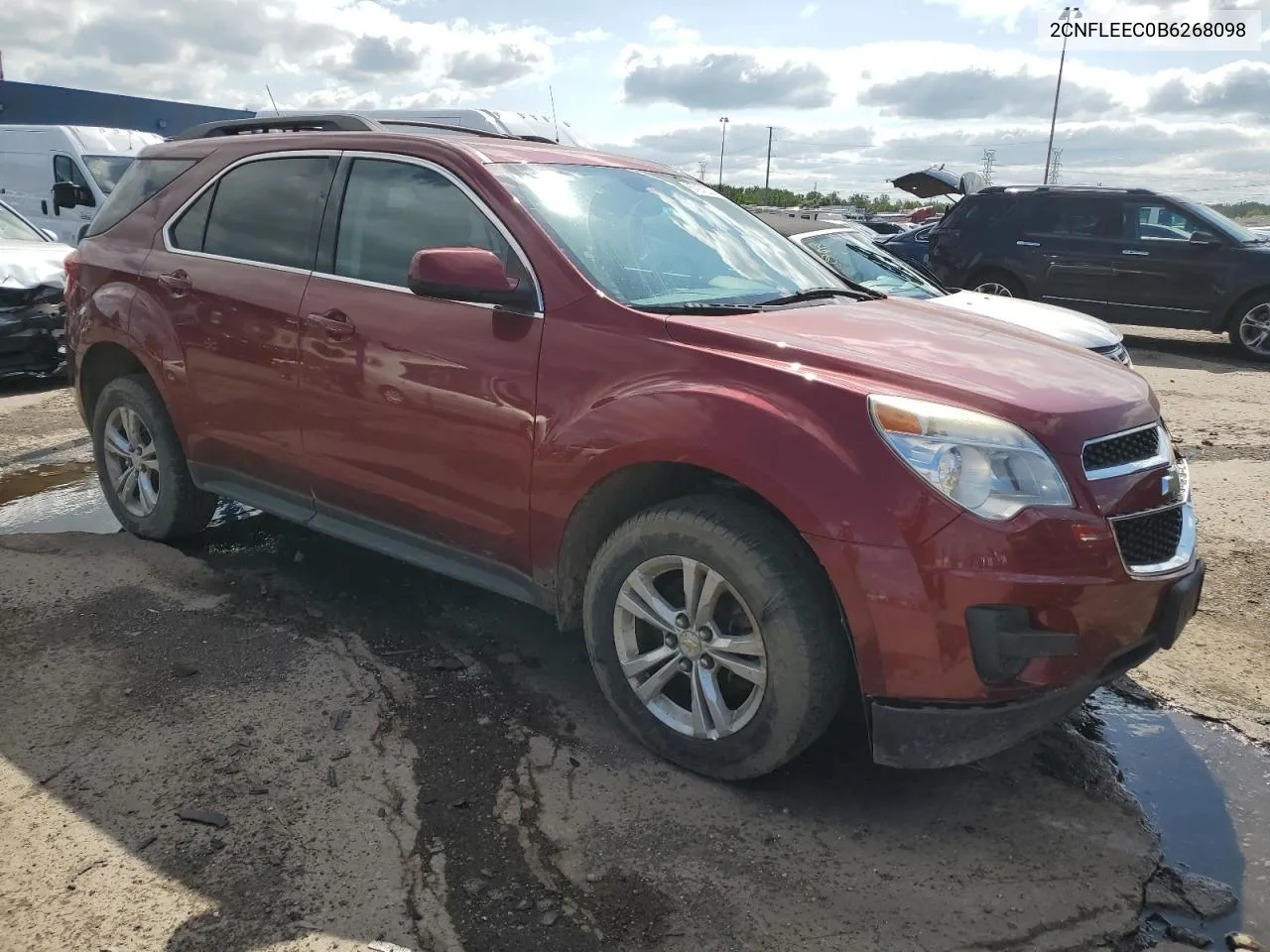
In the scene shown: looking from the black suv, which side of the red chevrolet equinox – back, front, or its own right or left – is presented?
left

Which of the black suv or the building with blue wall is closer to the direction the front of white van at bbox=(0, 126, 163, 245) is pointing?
the black suv

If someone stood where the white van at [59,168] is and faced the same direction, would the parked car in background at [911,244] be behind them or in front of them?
in front

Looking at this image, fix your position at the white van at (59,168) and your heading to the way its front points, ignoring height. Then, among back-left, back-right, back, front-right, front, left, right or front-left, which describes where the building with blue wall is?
back-left

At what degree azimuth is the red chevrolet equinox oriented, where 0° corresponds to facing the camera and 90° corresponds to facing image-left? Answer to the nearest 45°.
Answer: approximately 315°

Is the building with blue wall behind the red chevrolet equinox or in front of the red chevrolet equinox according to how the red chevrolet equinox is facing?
behind

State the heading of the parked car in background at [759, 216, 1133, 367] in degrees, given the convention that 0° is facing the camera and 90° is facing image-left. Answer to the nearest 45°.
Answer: approximately 315°

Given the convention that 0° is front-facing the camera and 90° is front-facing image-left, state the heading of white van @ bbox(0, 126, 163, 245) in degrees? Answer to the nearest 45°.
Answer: approximately 315°

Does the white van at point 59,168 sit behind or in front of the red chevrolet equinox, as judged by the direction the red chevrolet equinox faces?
behind

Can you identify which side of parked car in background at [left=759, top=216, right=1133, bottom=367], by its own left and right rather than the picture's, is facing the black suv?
left

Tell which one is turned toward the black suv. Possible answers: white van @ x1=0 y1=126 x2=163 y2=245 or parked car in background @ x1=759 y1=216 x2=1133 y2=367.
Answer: the white van

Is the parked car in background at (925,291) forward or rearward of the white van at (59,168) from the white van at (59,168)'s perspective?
forward
